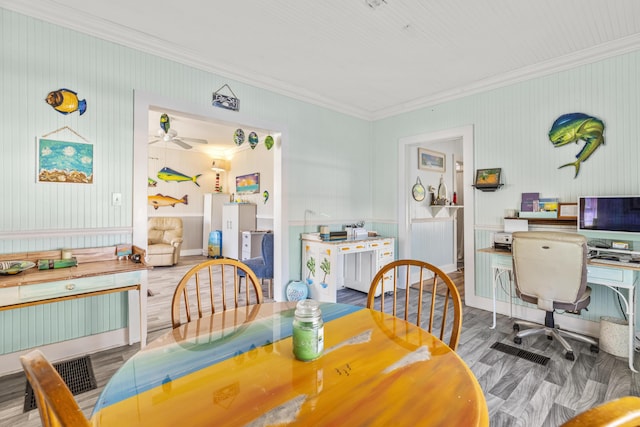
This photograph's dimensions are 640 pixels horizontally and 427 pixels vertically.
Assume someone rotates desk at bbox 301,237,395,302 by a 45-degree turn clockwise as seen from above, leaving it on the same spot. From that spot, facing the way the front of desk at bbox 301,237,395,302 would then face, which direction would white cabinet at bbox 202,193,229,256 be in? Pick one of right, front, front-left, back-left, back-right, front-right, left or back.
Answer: back-right

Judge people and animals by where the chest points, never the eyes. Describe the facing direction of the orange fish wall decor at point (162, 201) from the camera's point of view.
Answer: facing to the left of the viewer

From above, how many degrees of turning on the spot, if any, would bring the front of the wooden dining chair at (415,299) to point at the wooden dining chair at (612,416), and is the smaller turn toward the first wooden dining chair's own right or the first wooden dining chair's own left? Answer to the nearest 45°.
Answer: approximately 45° to the first wooden dining chair's own left

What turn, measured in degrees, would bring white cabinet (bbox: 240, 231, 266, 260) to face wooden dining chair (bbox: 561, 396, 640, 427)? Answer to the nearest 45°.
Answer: approximately 45° to its left

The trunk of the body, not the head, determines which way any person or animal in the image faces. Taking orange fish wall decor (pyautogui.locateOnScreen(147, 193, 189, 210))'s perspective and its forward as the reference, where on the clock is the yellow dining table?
The yellow dining table is roughly at 9 o'clock from the orange fish wall decor.

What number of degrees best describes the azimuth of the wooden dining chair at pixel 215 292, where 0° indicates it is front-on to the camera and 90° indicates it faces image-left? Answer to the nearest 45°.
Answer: approximately 315°

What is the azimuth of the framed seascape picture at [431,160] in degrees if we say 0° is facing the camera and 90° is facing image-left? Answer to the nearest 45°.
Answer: approximately 315°

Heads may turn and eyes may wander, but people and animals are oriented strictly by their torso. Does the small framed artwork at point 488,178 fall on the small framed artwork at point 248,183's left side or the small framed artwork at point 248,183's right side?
on its left

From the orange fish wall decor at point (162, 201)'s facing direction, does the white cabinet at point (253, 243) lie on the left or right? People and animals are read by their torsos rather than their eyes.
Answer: on its left

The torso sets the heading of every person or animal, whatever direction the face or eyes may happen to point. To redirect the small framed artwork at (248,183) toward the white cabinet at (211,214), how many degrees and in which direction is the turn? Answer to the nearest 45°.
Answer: approximately 90° to its right

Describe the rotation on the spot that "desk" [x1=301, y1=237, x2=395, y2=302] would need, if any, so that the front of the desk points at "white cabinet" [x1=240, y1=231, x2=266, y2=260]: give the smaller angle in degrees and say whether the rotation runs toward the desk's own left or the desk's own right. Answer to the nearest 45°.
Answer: approximately 180°
